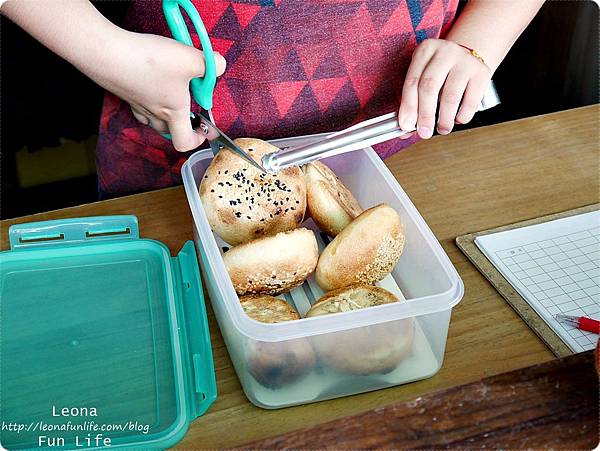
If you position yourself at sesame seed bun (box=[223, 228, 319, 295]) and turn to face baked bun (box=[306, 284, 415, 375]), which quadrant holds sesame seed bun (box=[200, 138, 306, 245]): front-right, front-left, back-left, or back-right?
back-left

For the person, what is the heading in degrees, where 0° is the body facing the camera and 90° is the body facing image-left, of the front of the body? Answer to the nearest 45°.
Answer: approximately 0°
